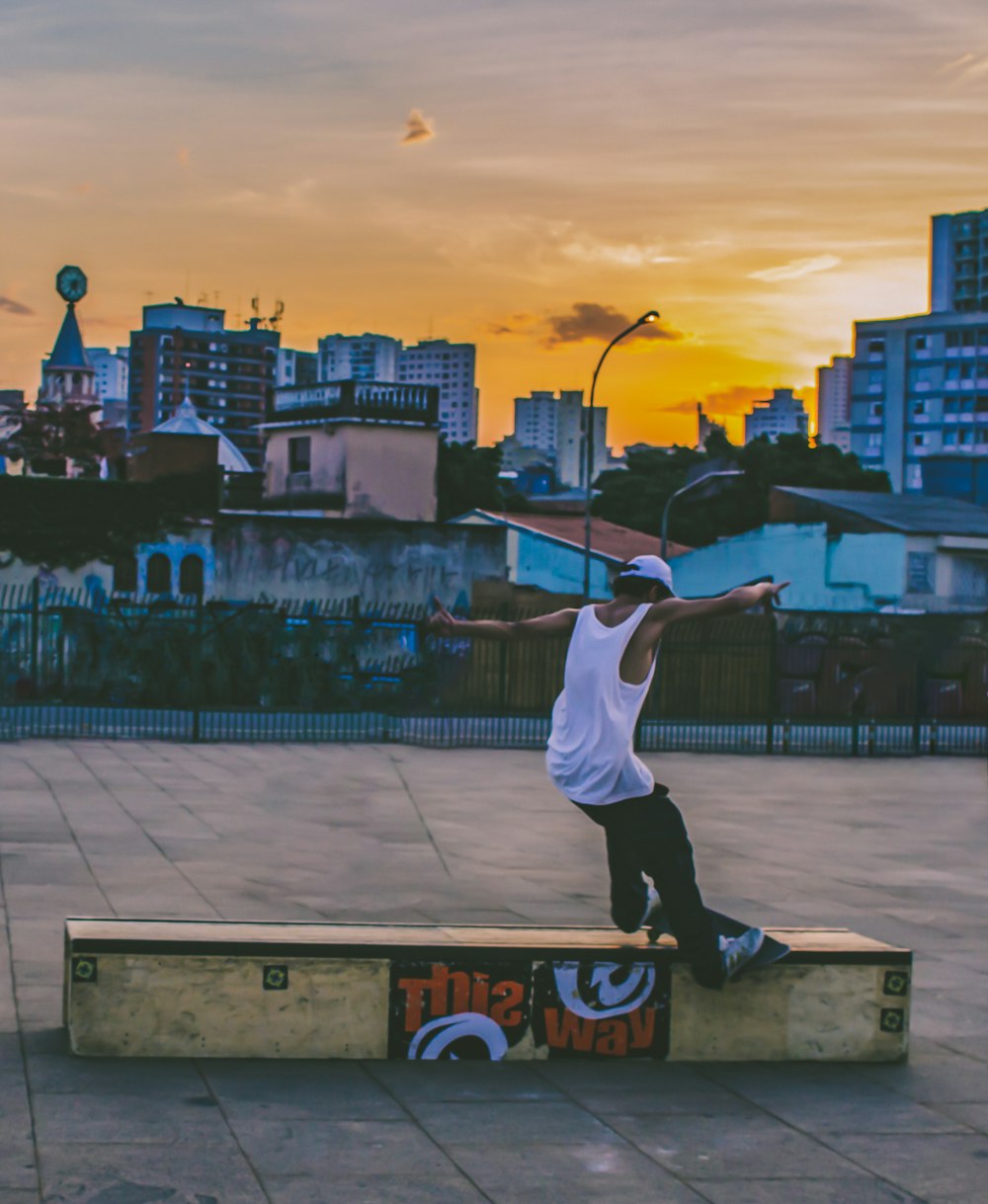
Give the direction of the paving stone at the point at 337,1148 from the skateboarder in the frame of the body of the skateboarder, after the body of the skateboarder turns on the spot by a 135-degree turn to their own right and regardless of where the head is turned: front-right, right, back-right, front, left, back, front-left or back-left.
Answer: front-right

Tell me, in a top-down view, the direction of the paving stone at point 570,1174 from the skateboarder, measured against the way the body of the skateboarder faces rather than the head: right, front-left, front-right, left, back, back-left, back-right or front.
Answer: back-right

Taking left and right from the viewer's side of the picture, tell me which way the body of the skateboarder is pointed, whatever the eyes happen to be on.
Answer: facing away from the viewer and to the right of the viewer

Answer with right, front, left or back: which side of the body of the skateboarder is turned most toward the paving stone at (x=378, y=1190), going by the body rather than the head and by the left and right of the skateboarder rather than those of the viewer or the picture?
back

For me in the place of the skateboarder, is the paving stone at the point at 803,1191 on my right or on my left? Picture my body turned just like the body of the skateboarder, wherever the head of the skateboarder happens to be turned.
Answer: on my right

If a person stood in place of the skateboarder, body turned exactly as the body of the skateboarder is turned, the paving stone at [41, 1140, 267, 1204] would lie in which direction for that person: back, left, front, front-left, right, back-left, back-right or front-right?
back
